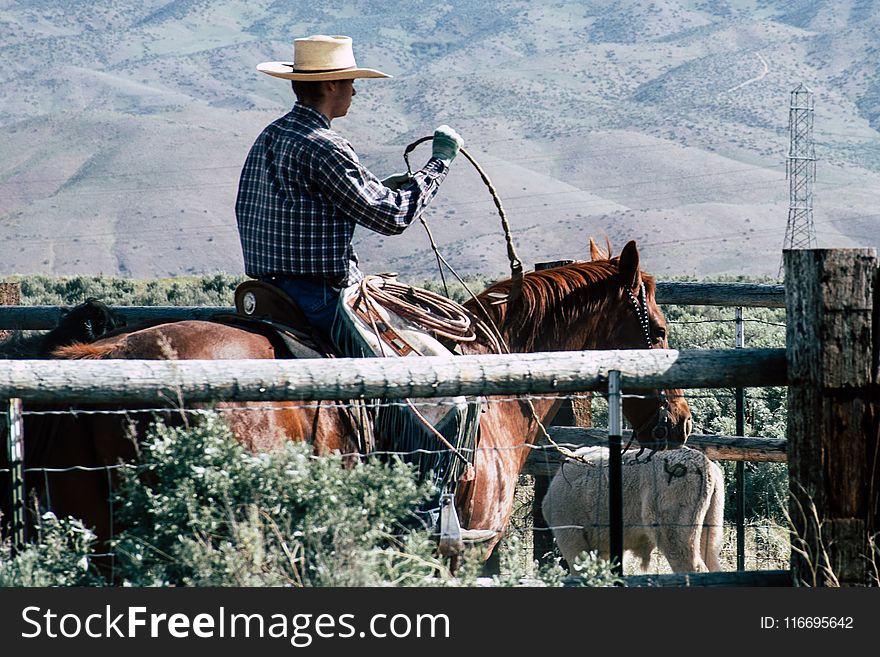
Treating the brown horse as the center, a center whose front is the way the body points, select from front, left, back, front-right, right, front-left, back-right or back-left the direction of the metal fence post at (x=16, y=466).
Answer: back-right

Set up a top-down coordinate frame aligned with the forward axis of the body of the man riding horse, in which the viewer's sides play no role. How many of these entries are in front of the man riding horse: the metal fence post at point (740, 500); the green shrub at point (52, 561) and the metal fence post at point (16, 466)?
1

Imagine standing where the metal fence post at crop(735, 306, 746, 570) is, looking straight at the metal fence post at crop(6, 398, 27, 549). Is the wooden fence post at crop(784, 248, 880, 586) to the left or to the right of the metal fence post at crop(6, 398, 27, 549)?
left

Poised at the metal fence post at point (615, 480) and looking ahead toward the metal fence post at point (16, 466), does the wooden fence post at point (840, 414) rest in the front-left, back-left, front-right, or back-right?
back-left

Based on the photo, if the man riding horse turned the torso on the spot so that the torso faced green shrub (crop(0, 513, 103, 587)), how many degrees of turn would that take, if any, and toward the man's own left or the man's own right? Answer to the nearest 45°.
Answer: approximately 180°

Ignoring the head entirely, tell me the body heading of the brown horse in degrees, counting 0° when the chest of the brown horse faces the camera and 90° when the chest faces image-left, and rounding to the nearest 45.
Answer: approximately 270°

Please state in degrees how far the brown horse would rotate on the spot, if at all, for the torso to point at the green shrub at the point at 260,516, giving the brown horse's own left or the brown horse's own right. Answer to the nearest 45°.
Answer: approximately 135° to the brown horse's own right

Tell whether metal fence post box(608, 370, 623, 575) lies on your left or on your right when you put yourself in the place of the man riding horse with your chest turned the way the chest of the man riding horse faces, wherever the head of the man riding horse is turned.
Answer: on your right

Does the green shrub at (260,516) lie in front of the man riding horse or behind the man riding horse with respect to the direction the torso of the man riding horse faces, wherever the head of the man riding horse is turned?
behind

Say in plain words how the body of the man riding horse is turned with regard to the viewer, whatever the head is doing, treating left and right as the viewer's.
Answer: facing away from the viewer and to the right of the viewer

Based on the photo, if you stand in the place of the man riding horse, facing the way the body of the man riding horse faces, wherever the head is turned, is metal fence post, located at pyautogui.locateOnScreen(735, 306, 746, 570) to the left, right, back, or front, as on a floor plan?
front

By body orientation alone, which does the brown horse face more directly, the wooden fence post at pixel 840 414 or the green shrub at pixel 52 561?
the wooden fence post
